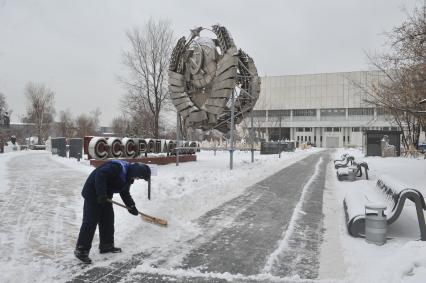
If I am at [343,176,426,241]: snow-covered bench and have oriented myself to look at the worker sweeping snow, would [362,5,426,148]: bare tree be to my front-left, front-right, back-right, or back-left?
back-right

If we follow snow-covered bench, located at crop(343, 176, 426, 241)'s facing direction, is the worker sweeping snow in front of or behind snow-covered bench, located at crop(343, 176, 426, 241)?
in front

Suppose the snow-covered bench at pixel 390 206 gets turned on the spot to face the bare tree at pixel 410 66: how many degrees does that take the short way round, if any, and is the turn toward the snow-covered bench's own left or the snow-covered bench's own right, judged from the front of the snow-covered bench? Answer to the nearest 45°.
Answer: approximately 90° to the snow-covered bench's own right

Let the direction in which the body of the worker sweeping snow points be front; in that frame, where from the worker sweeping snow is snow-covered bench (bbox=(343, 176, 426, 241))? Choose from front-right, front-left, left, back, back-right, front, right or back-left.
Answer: front

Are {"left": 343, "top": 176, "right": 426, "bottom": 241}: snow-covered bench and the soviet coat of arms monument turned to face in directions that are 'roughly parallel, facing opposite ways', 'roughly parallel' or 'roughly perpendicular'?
roughly perpendicular

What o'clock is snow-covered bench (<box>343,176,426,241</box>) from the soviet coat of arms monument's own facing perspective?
The snow-covered bench is roughly at 10 o'clock from the soviet coat of arms monument.

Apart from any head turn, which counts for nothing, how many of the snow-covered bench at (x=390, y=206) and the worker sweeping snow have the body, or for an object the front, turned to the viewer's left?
1

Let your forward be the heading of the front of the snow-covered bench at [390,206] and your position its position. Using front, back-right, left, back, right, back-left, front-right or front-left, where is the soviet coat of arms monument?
front-right

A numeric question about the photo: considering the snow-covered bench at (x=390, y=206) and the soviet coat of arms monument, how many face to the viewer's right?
0

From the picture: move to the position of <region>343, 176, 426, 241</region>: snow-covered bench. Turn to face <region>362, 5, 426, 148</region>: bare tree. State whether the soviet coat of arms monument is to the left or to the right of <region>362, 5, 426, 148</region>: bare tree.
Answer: left

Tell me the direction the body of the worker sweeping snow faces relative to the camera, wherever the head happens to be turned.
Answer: to the viewer's right

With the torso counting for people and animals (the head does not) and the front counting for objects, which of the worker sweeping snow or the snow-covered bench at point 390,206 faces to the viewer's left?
the snow-covered bench

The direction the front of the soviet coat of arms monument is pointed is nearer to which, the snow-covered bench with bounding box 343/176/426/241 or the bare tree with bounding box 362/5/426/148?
the snow-covered bench

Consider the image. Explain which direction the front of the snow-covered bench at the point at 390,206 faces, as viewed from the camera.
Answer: facing to the left of the viewer

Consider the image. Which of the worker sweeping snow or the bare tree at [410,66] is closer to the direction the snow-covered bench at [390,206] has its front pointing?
the worker sweeping snow

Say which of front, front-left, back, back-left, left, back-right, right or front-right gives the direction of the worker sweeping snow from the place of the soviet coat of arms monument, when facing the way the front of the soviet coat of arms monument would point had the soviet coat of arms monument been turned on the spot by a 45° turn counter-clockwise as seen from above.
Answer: front
